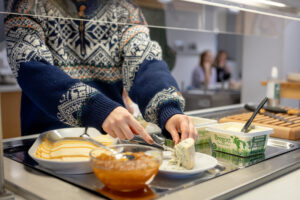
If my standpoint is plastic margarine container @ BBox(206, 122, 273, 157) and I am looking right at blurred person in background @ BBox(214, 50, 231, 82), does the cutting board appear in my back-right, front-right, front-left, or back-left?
front-right

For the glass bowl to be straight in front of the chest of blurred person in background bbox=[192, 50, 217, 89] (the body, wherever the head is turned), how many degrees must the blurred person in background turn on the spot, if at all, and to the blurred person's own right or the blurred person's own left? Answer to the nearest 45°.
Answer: approximately 45° to the blurred person's own right

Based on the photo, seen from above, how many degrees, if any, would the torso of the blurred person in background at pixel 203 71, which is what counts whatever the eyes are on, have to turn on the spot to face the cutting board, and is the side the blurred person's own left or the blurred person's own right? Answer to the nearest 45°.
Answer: approximately 45° to the blurred person's own right

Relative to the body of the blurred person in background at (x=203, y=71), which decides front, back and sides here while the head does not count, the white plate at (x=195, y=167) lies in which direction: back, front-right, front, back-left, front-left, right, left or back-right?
front-right

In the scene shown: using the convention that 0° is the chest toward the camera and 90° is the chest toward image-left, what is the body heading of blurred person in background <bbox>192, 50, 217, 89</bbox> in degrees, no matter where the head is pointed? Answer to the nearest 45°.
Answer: approximately 315°

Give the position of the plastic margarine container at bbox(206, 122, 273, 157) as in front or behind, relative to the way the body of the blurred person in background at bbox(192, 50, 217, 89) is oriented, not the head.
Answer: in front

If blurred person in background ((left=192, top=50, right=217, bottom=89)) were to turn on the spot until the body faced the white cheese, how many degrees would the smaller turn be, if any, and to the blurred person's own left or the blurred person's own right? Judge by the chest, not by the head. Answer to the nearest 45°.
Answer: approximately 45° to the blurred person's own right

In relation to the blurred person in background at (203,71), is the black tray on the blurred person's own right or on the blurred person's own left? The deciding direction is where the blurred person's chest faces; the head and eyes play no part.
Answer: on the blurred person's own right
